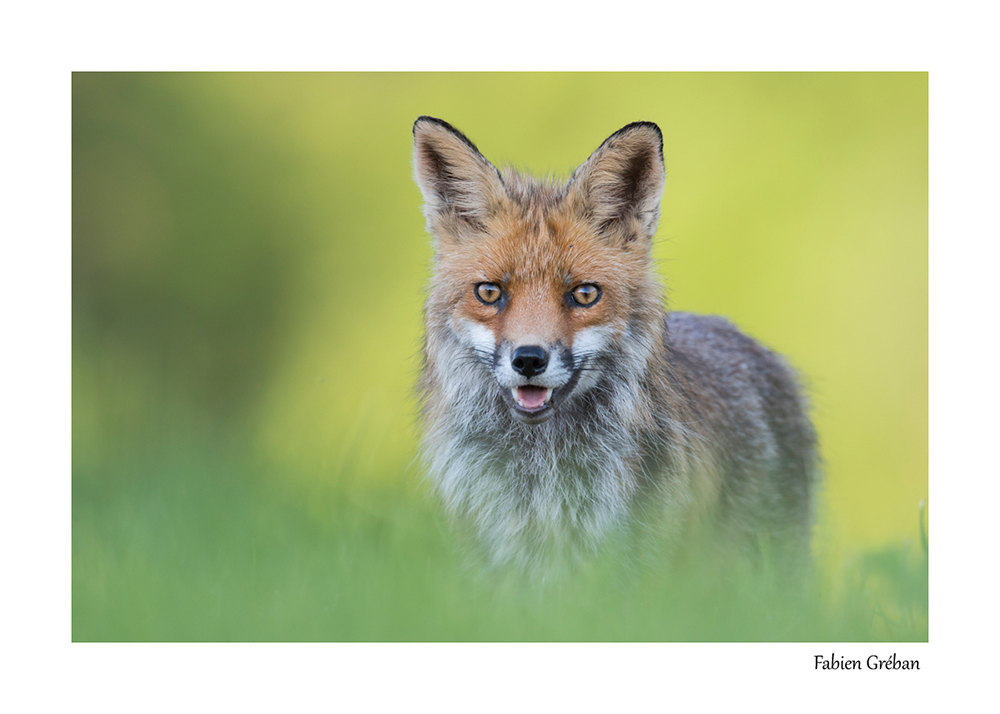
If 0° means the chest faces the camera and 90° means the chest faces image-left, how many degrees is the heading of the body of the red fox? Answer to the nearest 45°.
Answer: approximately 45°
